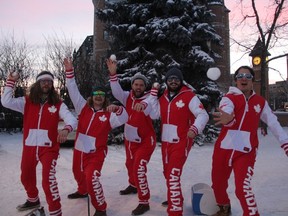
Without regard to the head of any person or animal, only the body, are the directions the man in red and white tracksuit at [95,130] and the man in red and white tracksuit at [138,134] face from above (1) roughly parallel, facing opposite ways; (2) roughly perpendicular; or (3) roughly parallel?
roughly parallel

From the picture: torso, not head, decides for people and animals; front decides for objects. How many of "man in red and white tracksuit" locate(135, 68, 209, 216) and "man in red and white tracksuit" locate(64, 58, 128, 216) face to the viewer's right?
0

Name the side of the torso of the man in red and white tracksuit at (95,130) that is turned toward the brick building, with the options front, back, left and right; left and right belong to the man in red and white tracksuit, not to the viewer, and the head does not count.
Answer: back

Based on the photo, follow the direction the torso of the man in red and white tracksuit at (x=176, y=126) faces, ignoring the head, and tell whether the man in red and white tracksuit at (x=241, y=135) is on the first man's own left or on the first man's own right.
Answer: on the first man's own left

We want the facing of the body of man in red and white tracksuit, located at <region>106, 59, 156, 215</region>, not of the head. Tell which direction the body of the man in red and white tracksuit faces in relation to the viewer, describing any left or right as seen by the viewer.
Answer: facing the viewer and to the left of the viewer

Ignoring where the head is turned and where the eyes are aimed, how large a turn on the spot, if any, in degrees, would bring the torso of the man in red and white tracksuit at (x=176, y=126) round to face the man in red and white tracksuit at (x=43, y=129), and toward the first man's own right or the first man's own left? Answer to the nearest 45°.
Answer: approximately 45° to the first man's own right

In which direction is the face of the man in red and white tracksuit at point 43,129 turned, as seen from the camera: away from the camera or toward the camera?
toward the camera

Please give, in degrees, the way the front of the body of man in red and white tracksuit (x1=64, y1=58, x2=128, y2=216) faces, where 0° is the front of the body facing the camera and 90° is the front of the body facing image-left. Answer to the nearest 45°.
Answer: approximately 45°

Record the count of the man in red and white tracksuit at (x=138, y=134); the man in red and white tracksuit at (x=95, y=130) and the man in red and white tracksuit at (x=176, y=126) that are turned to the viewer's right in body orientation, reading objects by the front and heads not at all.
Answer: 0

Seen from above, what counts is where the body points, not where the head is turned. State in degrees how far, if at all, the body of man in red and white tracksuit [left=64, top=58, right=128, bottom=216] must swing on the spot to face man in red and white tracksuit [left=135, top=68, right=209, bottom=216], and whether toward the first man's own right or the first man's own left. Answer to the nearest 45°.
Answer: approximately 90° to the first man's own left

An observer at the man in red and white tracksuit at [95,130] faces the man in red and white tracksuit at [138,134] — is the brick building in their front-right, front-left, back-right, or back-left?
front-left

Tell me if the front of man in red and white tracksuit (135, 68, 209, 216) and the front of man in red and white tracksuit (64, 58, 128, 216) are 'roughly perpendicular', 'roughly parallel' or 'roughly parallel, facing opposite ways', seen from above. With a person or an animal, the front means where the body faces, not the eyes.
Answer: roughly parallel
